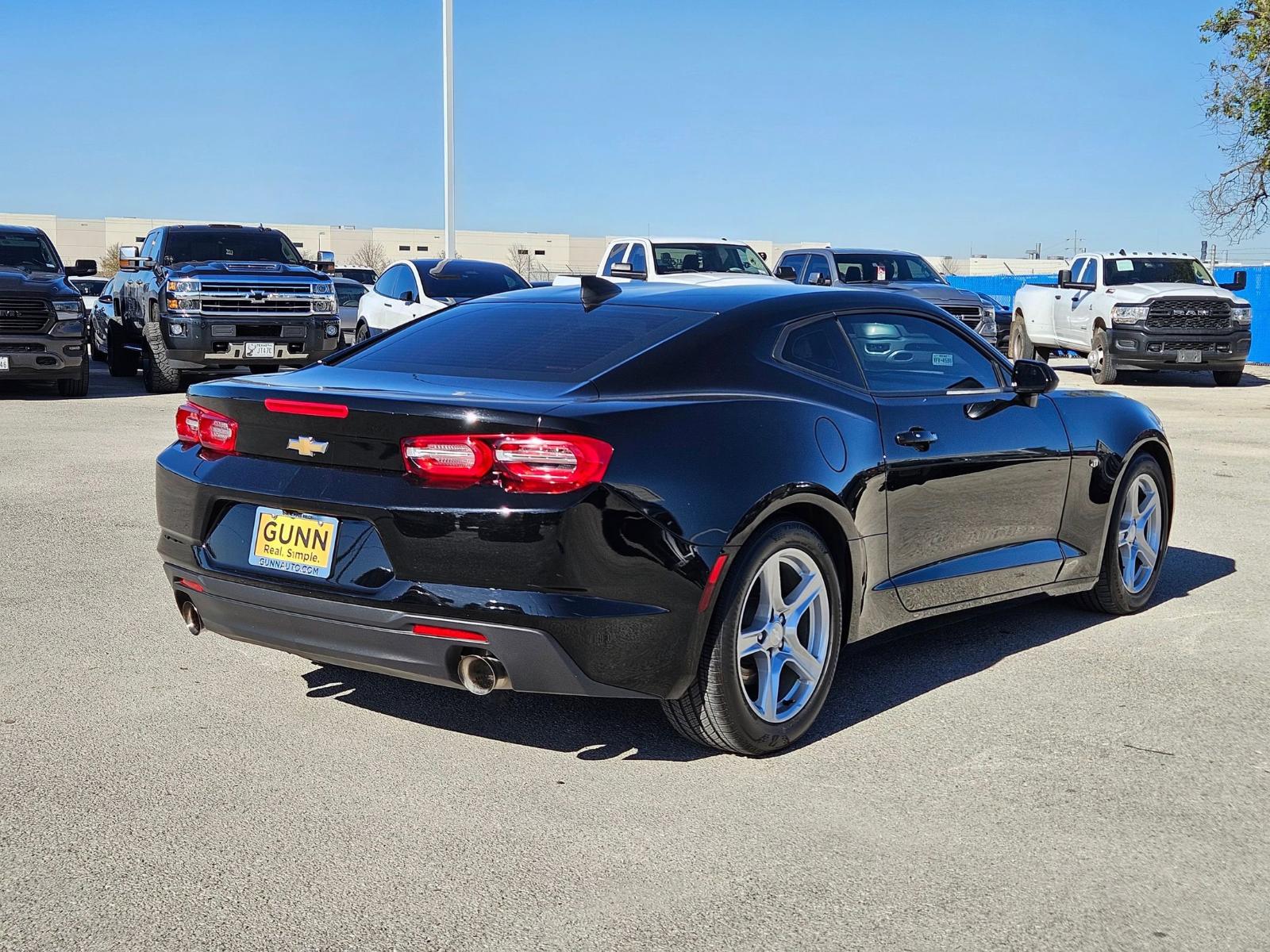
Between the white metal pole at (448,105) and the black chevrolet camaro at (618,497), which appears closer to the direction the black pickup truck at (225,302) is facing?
the black chevrolet camaro

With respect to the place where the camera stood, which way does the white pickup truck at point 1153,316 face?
facing the viewer and to the right of the viewer

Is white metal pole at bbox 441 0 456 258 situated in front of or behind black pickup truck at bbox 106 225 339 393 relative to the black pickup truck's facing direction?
behind

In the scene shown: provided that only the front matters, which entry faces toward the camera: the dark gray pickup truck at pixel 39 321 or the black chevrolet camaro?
the dark gray pickup truck

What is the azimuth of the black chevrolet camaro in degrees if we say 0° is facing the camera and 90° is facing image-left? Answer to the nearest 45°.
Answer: approximately 225°

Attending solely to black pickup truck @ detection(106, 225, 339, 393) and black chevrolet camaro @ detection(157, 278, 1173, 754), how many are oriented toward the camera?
1

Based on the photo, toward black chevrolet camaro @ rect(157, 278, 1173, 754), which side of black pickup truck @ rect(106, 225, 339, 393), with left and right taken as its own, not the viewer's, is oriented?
front

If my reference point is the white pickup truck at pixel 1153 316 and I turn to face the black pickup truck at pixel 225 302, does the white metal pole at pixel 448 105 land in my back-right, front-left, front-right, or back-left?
front-right

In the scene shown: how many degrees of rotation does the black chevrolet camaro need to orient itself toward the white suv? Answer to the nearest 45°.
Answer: approximately 45° to its left

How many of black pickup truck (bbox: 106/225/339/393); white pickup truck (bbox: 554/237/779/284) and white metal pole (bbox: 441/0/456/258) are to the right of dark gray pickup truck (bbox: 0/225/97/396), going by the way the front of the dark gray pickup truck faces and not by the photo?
0

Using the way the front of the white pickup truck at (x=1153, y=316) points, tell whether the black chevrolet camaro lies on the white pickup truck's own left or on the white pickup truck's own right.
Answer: on the white pickup truck's own right

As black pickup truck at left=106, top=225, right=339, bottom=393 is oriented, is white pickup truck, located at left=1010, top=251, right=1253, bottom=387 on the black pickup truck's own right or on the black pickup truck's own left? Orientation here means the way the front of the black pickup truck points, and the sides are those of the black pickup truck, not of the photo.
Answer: on the black pickup truck's own left

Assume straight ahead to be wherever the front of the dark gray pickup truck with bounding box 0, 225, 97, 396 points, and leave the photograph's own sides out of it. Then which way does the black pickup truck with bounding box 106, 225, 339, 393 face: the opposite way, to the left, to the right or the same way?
the same way

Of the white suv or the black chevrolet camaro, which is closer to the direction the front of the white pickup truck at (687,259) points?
the black chevrolet camaro

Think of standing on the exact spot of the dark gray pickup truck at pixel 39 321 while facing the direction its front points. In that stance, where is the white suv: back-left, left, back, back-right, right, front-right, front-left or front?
left

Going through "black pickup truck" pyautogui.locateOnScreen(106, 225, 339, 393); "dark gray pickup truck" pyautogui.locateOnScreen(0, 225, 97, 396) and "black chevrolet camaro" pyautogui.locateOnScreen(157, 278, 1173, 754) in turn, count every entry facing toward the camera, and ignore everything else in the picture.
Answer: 2

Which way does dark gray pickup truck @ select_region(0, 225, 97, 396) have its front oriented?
toward the camera
